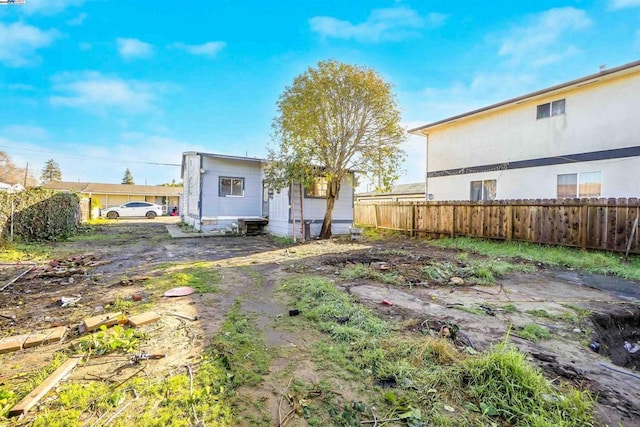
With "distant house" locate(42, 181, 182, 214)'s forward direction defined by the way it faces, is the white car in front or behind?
in front

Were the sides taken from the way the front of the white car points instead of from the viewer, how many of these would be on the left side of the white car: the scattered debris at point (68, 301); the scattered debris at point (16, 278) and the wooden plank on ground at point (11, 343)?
3

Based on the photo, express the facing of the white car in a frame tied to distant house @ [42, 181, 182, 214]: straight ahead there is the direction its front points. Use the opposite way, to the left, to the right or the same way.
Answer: to the right

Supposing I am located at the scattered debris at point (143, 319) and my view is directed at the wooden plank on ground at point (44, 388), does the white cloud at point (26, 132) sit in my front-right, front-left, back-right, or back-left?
back-right

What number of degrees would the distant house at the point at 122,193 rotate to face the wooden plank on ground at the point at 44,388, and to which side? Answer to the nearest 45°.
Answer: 0° — it already faces it

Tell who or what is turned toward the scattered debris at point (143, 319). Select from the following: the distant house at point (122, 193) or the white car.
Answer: the distant house

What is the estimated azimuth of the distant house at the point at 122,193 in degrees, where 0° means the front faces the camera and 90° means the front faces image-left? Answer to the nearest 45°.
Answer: approximately 0°

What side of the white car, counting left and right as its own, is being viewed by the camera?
left

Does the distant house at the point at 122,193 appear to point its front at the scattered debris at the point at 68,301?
yes
